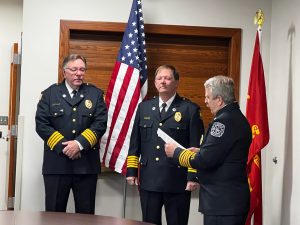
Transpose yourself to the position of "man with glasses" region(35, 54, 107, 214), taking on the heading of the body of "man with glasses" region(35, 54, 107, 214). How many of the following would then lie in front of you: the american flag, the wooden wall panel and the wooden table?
1

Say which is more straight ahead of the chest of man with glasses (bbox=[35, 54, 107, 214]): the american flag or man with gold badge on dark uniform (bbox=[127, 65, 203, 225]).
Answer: the man with gold badge on dark uniform

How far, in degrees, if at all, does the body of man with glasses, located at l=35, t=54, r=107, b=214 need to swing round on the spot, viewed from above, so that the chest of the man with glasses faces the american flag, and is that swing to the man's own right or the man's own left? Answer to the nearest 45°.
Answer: approximately 135° to the man's own left

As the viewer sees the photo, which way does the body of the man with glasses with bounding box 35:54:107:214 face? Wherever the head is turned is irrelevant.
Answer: toward the camera

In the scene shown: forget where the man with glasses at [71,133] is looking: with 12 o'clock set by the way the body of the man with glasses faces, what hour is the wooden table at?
The wooden table is roughly at 12 o'clock from the man with glasses.

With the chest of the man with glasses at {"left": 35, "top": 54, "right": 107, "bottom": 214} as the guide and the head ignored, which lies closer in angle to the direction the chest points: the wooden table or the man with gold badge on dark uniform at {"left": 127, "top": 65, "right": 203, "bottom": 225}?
the wooden table

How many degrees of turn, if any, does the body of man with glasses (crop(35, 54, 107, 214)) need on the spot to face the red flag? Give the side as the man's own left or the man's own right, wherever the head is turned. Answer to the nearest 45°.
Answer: approximately 90° to the man's own left
